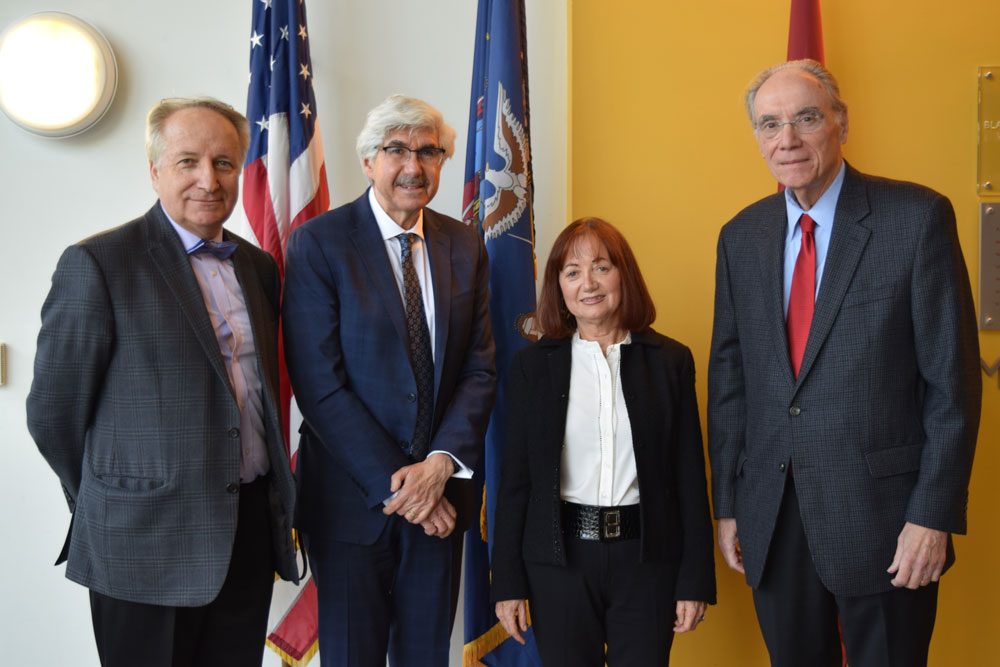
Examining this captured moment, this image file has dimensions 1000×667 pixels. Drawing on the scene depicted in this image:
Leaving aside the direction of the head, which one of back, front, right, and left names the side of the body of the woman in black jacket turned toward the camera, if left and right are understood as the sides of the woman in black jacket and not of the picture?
front

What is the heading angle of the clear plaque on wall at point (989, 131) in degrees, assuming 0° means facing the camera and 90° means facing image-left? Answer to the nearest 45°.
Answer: approximately 0°

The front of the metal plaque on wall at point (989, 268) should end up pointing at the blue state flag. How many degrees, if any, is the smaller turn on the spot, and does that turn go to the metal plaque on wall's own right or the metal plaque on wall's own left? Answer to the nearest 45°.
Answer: approximately 45° to the metal plaque on wall's own right

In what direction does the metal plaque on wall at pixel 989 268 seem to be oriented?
toward the camera

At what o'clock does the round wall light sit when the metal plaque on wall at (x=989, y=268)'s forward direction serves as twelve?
The round wall light is roughly at 2 o'clock from the metal plaque on wall.

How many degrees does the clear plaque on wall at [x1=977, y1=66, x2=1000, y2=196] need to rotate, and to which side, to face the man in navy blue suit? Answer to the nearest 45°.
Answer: approximately 45° to its right

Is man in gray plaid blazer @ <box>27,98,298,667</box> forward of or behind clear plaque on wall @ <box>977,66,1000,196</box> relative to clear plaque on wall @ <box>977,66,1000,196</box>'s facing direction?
forward

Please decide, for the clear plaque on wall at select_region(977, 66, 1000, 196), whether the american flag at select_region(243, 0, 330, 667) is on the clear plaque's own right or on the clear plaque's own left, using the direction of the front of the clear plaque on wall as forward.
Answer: on the clear plaque's own right
